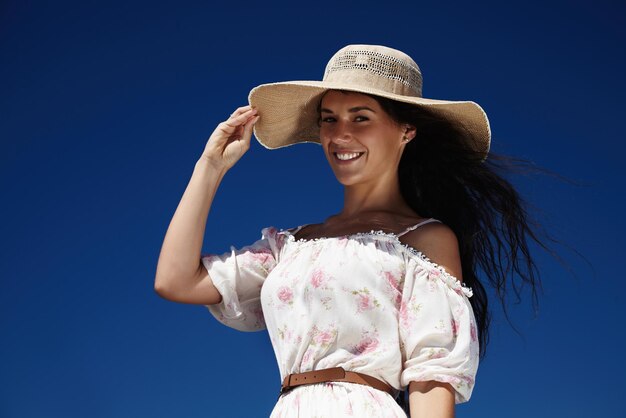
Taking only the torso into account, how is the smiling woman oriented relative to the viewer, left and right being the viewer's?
facing the viewer and to the left of the viewer

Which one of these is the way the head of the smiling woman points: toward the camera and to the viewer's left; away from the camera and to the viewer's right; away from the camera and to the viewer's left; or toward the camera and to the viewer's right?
toward the camera and to the viewer's left
